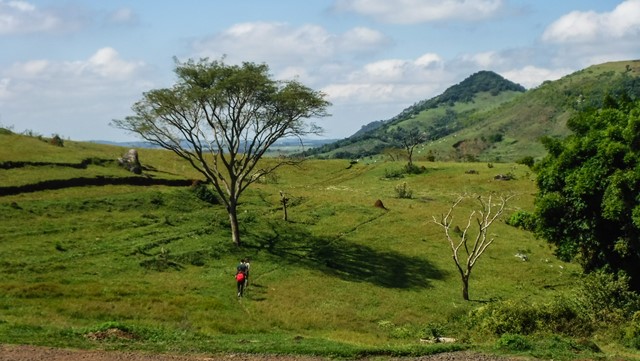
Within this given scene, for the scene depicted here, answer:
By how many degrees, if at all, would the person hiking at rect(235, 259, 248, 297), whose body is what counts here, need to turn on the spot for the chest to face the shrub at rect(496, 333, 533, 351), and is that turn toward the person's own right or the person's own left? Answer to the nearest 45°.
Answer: approximately 135° to the person's own right

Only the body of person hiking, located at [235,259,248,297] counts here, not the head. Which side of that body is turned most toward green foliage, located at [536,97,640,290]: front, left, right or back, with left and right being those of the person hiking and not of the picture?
right

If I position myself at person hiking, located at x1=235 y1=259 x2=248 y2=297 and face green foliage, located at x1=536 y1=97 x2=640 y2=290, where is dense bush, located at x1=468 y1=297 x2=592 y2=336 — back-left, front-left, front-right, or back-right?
front-right

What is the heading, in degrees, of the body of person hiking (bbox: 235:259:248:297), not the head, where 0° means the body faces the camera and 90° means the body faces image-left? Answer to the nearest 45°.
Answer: approximately 180°

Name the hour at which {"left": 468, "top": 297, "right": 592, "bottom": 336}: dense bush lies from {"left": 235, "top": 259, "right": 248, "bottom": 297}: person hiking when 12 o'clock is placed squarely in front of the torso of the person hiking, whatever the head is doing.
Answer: The dense bush is roughly at 4 o'clock from the person hiking.

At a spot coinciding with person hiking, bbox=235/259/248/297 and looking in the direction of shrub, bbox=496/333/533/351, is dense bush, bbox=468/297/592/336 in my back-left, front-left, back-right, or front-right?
front-left

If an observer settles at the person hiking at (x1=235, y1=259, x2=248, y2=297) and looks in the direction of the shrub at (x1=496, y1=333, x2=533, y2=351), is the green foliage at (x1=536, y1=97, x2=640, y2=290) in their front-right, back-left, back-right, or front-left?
front-left

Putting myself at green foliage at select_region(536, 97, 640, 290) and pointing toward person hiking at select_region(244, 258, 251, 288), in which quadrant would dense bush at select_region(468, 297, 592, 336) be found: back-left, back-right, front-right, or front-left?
front-left
